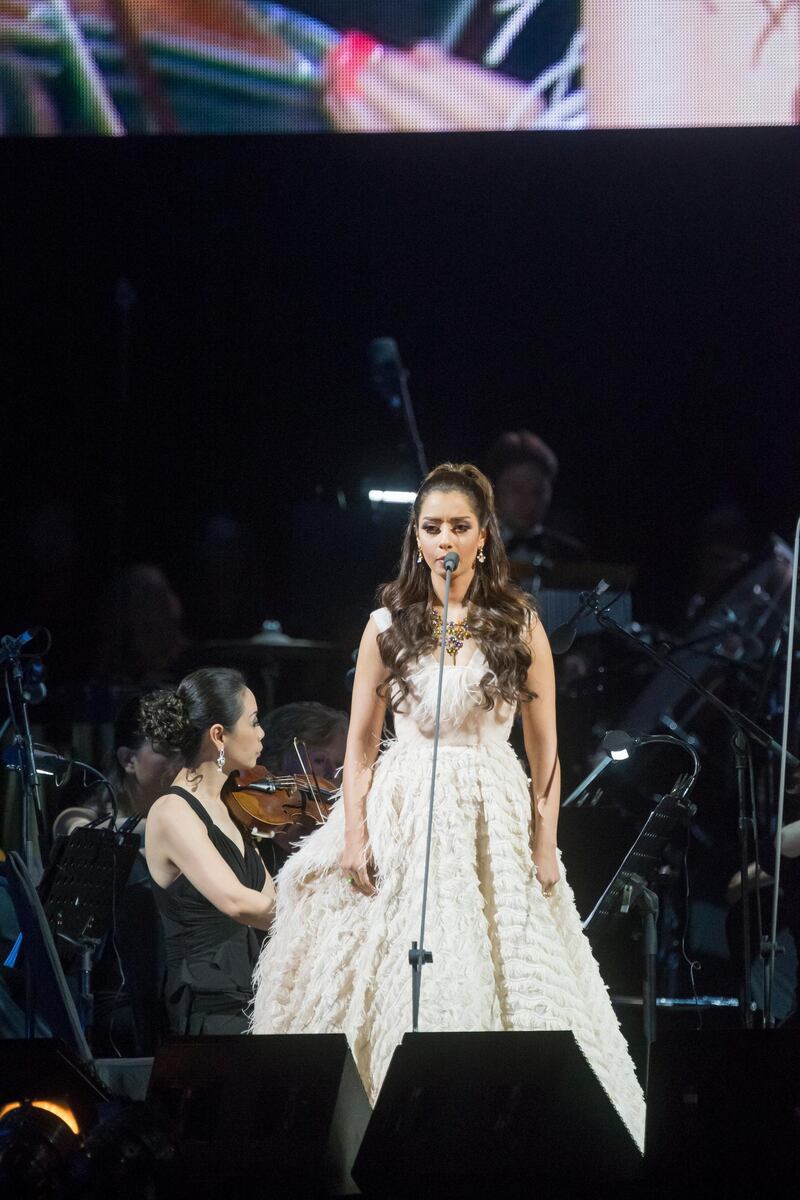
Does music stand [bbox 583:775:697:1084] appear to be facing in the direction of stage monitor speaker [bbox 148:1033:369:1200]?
no

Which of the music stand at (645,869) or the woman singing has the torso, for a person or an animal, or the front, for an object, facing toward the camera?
the woman singing

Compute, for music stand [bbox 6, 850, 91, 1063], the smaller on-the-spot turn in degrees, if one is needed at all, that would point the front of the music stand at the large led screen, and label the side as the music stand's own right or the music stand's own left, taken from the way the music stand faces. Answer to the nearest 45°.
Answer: approximately 45° to the music stand's own left

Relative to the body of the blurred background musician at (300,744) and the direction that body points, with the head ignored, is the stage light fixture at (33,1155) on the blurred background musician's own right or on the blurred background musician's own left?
on the blurred background musician's own right

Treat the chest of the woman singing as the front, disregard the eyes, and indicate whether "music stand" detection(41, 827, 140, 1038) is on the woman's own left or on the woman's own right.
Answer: on the woman's own right

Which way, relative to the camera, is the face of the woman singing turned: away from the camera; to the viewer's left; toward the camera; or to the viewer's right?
toward the camera

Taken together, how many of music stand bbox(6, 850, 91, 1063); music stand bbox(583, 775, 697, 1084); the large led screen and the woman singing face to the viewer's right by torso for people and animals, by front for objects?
1

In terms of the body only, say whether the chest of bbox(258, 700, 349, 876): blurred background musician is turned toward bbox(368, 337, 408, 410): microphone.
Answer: no

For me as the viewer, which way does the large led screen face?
facing the viewer

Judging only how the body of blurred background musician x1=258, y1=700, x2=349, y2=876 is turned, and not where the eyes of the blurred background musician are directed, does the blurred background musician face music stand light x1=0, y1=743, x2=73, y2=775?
no

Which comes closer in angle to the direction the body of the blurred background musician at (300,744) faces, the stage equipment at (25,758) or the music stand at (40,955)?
the music stand

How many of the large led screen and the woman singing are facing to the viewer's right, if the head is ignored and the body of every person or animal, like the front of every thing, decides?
0

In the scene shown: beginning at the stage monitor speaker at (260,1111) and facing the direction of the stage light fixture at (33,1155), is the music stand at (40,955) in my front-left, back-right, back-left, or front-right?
front-right
